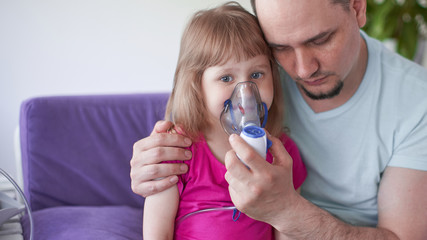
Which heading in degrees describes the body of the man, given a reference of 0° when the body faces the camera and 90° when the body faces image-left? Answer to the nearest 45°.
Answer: approximately 45°

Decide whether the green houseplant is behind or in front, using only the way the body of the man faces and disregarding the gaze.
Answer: behind

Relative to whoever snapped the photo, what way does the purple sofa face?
facing the viewer
